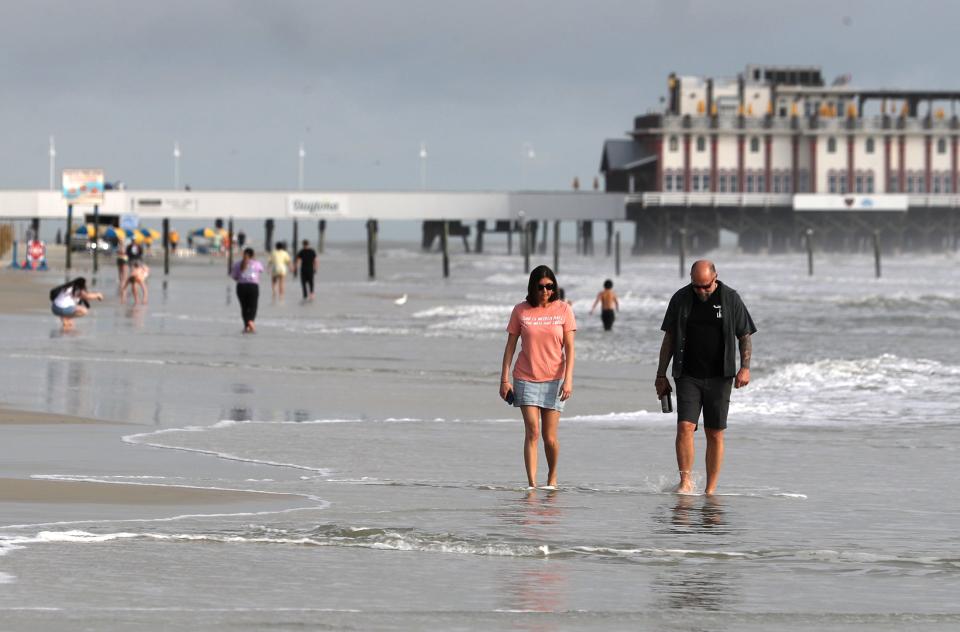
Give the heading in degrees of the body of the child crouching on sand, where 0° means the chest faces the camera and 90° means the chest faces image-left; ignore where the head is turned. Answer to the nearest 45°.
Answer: approximately 270°

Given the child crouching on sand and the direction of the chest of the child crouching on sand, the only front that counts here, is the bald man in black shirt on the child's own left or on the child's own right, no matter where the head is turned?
on the child's own right

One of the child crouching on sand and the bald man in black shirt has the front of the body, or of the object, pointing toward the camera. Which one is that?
the bald man in black shirt

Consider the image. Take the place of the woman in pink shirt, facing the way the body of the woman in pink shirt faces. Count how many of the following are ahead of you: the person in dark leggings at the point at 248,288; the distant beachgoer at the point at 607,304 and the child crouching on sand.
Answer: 0

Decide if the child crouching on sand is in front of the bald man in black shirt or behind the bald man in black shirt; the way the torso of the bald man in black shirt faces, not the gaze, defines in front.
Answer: behind

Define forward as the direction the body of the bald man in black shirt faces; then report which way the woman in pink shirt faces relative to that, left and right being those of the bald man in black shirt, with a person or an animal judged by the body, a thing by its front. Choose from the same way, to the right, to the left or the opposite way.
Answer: the same way

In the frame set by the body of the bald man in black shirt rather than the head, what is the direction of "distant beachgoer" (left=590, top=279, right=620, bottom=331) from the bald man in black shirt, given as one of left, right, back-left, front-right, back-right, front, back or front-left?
back

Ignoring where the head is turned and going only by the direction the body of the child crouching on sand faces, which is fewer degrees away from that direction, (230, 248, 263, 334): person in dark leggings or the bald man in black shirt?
the person in dark leggings

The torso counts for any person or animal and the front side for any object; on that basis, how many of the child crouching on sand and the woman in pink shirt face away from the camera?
0

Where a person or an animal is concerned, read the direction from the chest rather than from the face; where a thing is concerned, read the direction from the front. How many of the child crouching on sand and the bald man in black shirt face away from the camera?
0

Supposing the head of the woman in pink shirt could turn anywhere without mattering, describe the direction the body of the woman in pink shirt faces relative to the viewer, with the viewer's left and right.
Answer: facing the viewer

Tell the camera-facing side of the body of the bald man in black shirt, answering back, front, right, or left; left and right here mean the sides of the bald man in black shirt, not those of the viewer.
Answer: front
